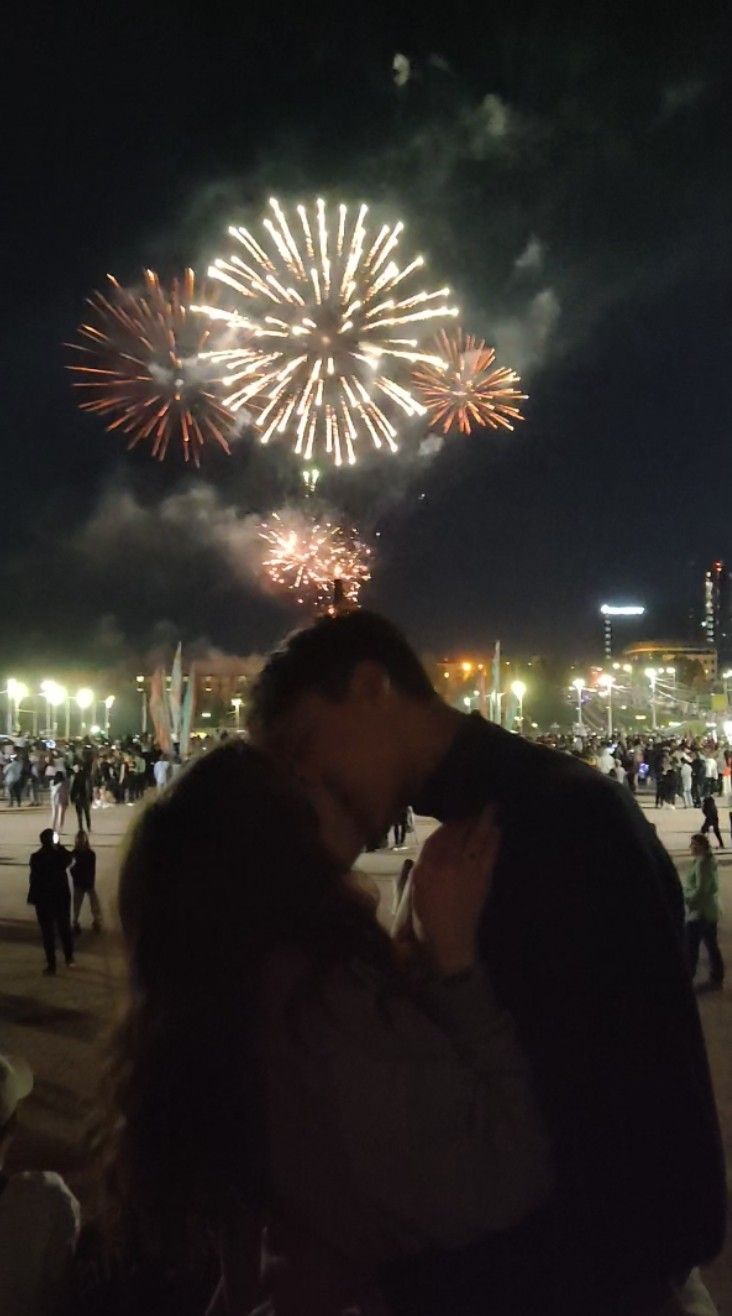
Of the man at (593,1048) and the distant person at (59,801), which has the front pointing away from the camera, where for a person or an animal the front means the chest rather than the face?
the distant person

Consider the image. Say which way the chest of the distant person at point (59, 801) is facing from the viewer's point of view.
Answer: away from the camera

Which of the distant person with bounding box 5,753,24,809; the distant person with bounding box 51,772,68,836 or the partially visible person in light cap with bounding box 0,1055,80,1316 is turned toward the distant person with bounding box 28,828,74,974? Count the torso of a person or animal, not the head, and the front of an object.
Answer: the partially visible person in light cap with bounding box 0,1055,80,1316

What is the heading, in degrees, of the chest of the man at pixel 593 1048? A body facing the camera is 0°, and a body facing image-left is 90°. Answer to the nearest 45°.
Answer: approximately 90°

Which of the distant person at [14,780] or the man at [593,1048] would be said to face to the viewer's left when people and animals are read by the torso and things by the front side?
the man

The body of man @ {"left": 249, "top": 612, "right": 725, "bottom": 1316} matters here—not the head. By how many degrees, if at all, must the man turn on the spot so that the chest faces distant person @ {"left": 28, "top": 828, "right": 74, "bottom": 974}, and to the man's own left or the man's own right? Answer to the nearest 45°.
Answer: approximately 45° to the man's own right

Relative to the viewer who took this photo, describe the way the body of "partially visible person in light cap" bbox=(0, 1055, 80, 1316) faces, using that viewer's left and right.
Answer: facing away from the viewer

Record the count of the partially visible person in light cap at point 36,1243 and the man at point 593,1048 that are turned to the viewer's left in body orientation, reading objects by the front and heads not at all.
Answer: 1

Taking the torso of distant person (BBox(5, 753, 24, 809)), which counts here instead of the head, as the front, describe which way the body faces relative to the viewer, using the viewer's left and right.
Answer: facing away from the viewer

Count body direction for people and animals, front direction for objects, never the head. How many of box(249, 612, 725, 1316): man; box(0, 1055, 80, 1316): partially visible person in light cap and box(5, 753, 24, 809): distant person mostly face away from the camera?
2

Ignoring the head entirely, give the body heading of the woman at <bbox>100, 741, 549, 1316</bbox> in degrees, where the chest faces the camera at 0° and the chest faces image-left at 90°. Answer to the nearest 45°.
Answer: approximately 225°
